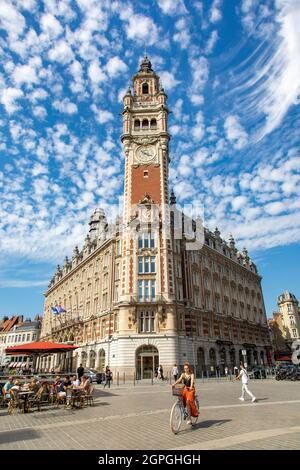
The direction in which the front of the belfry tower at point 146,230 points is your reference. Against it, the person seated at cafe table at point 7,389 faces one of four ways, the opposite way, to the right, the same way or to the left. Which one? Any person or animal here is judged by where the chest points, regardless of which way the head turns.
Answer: to the left

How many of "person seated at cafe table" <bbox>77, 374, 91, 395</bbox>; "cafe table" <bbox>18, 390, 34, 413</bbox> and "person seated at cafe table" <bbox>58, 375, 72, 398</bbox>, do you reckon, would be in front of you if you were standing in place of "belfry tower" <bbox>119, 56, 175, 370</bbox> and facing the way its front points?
3

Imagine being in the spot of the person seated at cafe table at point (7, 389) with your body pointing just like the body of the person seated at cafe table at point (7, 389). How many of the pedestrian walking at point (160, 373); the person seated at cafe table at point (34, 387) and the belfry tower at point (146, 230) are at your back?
0

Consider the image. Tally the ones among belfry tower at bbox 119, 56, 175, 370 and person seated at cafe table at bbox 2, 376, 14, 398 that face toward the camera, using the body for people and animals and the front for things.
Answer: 1

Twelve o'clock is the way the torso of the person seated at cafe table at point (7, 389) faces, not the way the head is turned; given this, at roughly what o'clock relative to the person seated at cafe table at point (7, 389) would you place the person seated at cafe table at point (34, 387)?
the person seated at cafe table at point (34, 387) is roughly at 1 o'clock from the person seated at cafe table at point (7, 389).

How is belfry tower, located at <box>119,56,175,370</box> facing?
toward the camera

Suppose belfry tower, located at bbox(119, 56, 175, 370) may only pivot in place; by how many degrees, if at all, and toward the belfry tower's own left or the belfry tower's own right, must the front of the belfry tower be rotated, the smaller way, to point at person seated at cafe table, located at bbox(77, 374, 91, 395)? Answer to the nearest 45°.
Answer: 0° — it already faces them

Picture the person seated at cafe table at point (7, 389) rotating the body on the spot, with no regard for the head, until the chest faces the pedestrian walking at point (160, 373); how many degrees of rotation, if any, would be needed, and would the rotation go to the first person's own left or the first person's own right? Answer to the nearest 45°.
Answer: approximately 45° to the first person's own left

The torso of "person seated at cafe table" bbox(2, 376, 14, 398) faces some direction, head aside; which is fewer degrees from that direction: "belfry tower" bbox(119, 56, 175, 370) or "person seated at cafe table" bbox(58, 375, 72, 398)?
the person seated at cafe table

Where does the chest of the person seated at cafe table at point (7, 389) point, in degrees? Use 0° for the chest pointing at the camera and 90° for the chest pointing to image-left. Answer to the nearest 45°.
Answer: approximately 270°

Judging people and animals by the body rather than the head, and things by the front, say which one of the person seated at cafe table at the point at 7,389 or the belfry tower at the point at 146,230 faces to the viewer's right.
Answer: the person seated at cafe table

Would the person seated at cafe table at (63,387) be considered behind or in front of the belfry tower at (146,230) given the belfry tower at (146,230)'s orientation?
in front

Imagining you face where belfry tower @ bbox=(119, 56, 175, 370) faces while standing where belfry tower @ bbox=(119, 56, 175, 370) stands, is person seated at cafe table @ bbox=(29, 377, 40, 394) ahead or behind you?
ahead

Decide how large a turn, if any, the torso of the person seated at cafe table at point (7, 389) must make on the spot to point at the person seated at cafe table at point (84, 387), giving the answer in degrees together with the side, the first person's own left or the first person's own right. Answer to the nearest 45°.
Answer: approximately 45° to the first person's own right
